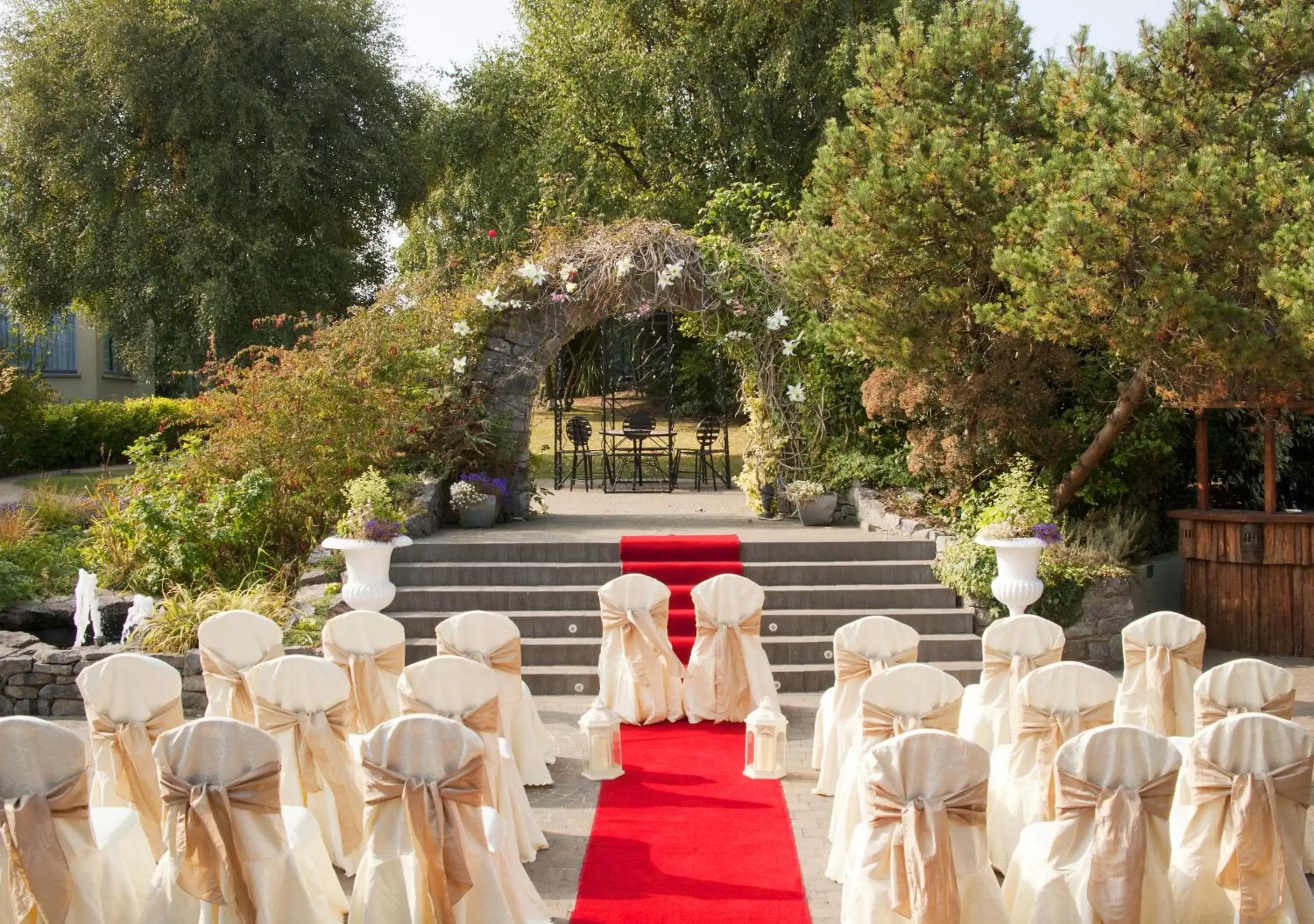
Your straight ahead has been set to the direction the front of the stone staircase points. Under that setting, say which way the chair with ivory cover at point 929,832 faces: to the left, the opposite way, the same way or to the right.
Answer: the opposite way

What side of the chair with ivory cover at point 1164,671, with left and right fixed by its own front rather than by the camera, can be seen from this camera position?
back

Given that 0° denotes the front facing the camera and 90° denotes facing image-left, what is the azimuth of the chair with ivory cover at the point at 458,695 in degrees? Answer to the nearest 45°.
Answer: approximately 225°

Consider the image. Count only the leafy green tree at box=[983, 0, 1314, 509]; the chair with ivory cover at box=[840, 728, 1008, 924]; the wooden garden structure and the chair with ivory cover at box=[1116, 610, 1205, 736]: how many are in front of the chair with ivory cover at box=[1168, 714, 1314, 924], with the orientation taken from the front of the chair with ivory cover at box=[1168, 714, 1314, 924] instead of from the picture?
3

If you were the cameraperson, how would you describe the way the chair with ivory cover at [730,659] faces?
facing away from the viewer

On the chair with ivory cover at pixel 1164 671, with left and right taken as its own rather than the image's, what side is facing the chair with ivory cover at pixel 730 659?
left

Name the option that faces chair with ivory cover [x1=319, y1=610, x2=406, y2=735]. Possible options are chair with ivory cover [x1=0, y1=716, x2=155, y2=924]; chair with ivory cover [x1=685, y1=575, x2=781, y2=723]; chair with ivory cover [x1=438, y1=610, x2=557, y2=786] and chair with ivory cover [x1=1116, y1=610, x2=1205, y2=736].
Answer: chair with ivory cover [x1=0, y1=716, x2=155, y2=924]

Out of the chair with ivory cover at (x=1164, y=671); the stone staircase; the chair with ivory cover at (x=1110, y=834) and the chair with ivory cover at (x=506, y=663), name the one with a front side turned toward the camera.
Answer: the stone staircase

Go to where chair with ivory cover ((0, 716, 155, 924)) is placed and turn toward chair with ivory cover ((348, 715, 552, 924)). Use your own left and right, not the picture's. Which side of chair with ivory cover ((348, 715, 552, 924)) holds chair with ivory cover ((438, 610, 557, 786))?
left

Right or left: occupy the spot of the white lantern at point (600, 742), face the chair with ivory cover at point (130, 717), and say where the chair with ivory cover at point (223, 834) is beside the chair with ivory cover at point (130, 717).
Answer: left

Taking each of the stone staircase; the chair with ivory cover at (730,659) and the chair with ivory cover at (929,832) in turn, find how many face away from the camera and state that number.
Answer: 2

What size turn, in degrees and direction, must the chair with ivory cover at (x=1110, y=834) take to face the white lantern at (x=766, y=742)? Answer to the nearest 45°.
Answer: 0° — it already faces it

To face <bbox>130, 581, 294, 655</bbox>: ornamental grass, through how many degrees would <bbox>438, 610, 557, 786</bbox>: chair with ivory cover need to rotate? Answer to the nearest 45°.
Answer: approximately 90° to its left
